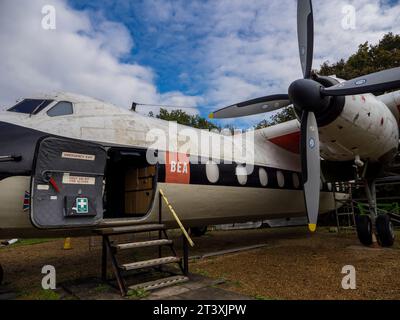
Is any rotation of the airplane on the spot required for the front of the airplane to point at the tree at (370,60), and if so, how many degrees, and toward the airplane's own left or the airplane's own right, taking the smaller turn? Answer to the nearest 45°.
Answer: approximately 180°

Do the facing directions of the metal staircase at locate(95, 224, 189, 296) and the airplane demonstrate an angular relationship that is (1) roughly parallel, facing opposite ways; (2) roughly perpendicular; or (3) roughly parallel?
roughly perpendicular

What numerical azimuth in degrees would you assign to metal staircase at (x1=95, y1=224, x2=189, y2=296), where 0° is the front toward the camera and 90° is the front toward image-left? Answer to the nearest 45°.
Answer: approximately 315°

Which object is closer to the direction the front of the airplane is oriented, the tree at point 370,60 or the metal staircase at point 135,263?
the metal staircase

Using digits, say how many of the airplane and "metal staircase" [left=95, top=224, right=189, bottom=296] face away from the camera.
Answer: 0

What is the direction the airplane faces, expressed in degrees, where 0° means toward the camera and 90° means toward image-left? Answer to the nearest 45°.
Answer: approximately 45°

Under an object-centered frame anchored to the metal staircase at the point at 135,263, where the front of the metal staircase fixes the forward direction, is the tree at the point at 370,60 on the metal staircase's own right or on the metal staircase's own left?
on the metal staircase's own left
